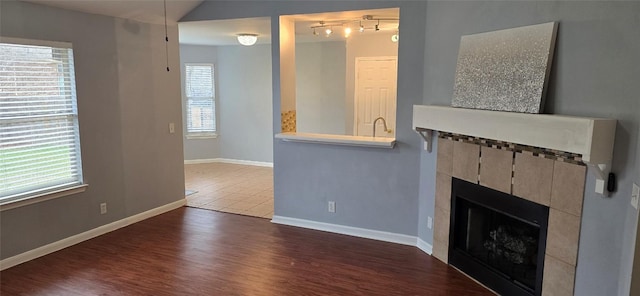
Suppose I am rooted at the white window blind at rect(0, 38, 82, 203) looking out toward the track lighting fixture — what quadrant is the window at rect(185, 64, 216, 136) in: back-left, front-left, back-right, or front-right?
front-left

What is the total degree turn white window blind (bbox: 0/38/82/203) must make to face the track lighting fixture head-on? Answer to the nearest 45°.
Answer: approximately 45° to its left

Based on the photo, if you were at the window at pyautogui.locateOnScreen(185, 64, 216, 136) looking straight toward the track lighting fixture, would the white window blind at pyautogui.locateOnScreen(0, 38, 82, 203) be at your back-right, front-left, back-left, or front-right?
front-right

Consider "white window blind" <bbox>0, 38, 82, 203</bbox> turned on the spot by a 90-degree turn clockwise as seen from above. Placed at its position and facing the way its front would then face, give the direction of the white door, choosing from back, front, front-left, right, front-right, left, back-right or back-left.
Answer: back-left

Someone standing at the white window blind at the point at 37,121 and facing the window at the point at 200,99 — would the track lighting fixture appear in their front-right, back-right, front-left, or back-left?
front-right

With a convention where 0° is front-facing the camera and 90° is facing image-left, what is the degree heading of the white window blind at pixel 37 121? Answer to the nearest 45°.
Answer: approximately 315°

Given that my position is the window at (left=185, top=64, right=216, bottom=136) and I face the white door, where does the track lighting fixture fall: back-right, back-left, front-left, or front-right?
front-right

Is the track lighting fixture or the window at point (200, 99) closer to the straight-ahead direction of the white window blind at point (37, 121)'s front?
the track lighting fixture

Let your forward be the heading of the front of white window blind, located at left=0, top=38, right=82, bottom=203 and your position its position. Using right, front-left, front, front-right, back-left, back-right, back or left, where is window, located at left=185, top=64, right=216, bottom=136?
left

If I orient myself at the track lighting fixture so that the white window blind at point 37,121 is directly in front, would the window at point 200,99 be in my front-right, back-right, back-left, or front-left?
front-right
